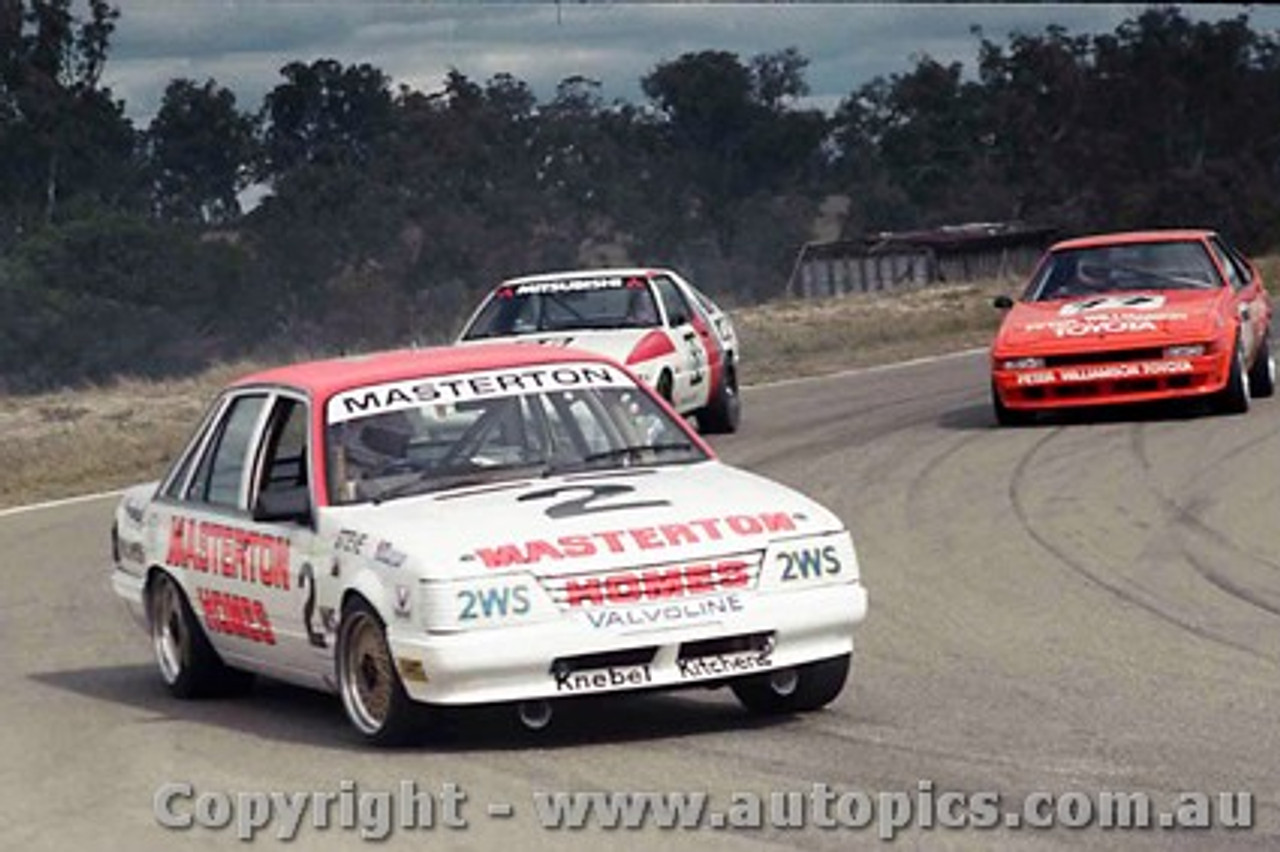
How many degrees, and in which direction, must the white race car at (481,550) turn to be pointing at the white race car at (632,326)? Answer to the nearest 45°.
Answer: approximately 135° to its left

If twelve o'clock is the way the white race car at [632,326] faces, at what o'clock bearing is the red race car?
The red race car is roughly at 8 o'clock from the white race car.

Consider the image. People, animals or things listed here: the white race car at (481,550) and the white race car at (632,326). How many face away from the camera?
0

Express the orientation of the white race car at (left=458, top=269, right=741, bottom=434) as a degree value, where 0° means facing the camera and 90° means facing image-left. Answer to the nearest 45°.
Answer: approximately 45°

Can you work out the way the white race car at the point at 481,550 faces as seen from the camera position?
facing the viewer and to the right of the viewer

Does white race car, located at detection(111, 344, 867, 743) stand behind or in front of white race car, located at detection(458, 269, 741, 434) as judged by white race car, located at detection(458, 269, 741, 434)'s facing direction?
in front
